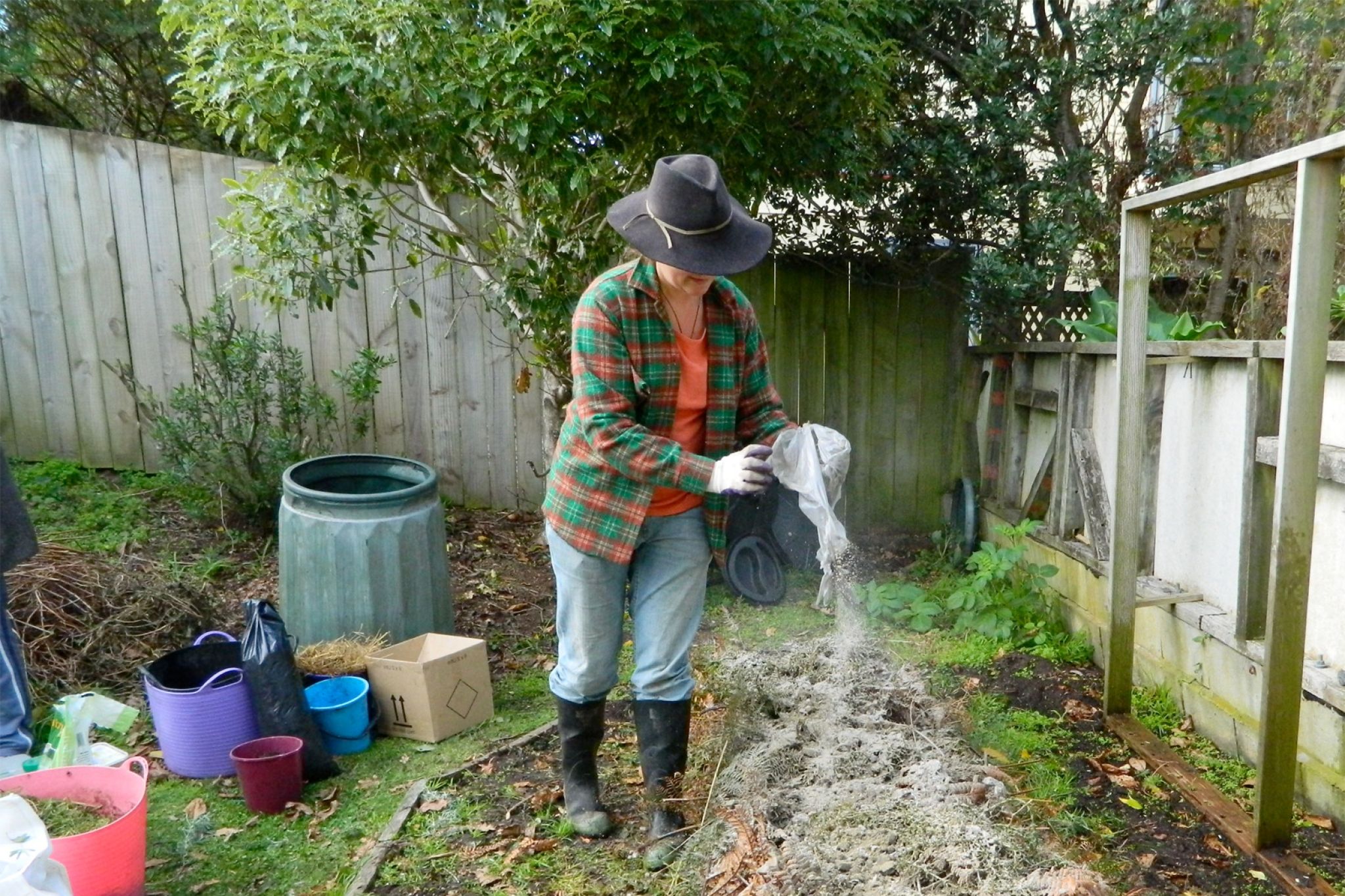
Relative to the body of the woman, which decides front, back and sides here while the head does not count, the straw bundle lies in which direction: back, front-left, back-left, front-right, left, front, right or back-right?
back

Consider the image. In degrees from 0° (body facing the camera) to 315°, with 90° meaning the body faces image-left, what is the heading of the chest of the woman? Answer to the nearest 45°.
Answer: approximately 315°

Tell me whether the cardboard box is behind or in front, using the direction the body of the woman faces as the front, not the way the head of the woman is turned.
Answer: behind

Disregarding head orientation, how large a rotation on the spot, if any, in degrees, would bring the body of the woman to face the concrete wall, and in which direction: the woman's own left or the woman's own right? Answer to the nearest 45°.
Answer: approximately 45° to the woman's own left

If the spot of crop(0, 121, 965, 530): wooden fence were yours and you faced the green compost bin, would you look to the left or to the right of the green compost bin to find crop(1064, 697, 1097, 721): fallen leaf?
left

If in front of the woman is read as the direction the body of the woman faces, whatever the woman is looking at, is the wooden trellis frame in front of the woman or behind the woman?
in front

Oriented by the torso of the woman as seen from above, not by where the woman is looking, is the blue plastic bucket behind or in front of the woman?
behind

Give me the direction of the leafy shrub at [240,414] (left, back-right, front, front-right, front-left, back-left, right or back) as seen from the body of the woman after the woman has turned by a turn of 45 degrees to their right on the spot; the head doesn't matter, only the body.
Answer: back-right

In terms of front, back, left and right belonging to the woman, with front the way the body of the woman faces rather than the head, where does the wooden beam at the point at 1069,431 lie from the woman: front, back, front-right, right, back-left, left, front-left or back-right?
left

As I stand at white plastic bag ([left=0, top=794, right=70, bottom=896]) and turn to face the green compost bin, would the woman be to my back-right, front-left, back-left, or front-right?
front-right

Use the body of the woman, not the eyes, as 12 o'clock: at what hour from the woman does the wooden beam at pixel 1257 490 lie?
The wooden beam is roughly at 10 o'clock from the woman.

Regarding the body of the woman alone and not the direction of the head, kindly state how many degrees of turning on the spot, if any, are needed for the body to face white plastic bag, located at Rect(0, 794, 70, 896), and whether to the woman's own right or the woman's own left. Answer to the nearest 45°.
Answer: approximately 90° to the woman's own right
